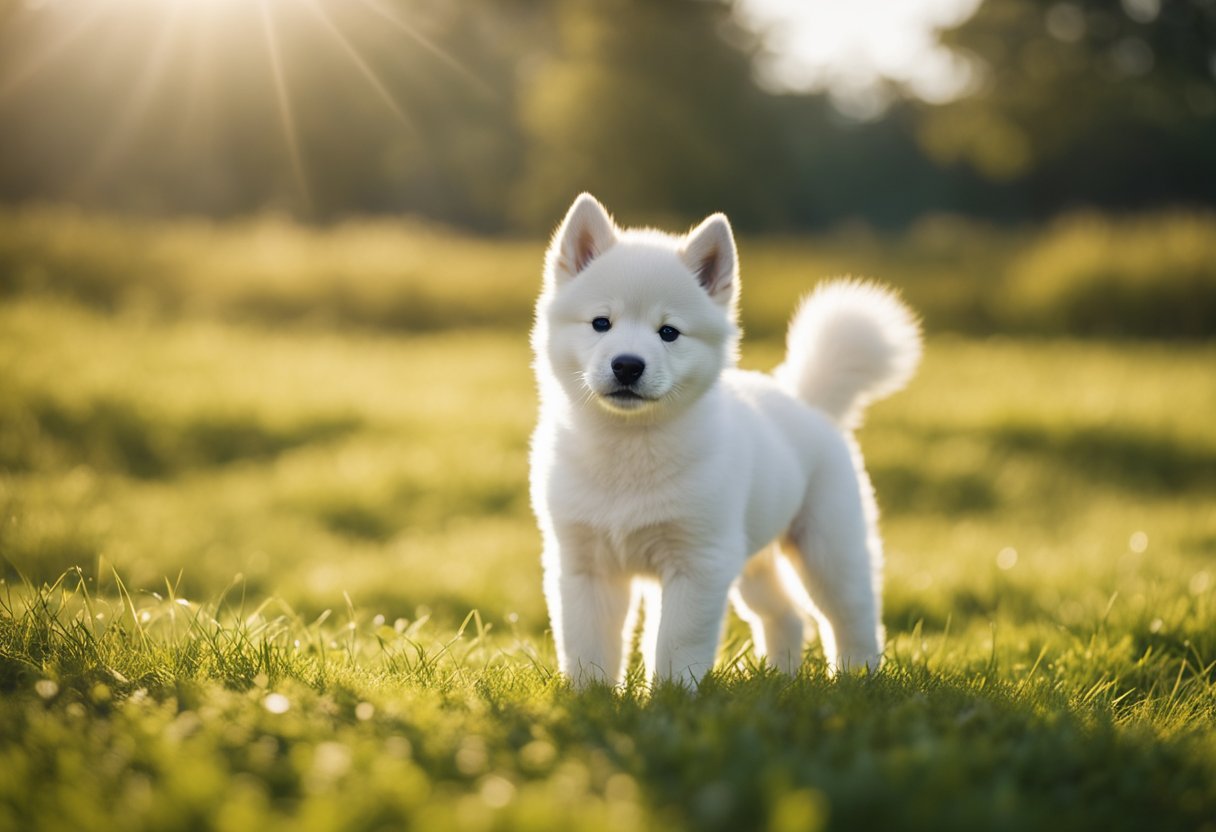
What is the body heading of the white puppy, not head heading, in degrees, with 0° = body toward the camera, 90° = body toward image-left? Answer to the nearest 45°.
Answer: approximately 45°
